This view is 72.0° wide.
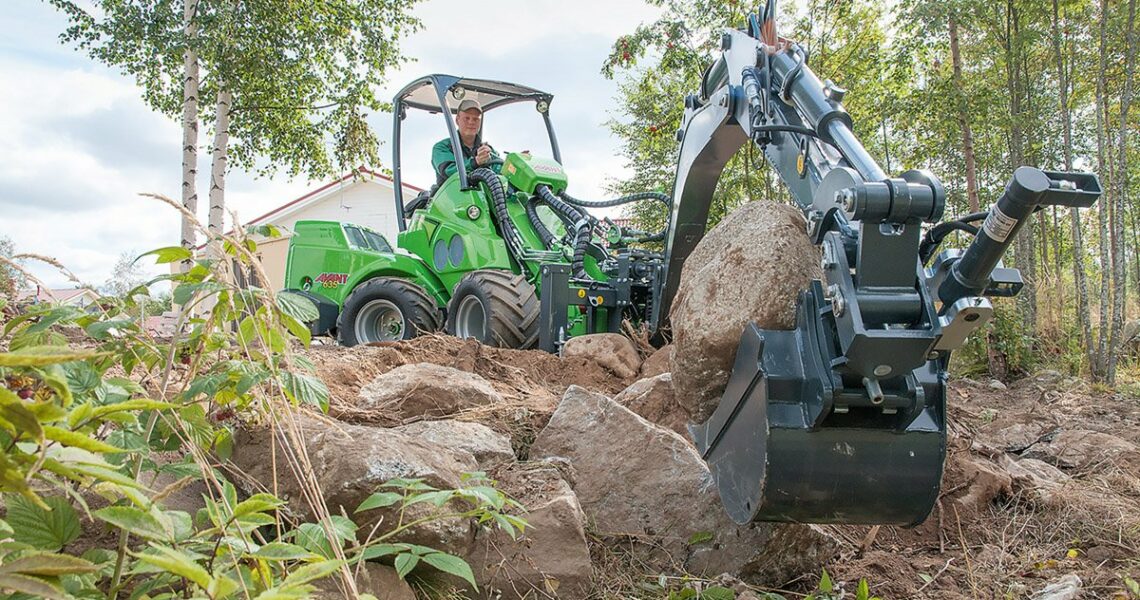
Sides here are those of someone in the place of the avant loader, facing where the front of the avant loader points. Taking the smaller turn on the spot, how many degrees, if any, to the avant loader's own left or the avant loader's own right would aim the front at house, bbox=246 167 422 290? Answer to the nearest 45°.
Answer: approximately 180°

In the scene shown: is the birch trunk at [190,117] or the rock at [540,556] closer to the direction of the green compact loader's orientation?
the rock

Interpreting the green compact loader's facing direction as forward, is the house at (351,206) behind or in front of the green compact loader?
behind

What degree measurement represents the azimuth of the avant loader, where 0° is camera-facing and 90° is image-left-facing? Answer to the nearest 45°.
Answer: approximately 315°

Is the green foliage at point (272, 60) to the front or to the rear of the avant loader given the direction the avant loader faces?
to the rear

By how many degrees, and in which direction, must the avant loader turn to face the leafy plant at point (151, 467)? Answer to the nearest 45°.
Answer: approximately 90° to its right

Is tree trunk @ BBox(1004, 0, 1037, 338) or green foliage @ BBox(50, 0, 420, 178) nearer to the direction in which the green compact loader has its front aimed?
the tree trunk

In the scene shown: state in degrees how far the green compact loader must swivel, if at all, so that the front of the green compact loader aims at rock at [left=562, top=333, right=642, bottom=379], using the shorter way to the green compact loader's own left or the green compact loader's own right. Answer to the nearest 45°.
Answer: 0° — it already faces it
